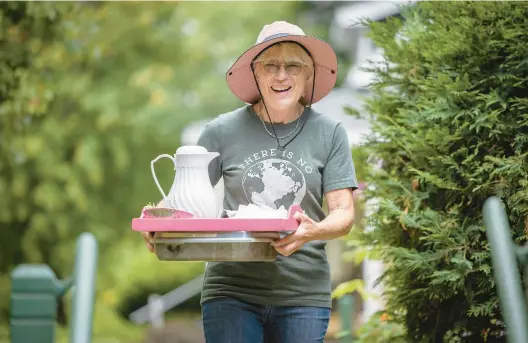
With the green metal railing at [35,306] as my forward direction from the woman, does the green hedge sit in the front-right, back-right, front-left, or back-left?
back-left

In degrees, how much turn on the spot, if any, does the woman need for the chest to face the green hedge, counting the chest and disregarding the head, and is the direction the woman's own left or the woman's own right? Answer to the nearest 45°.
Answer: approximately 135° to the woman's own left

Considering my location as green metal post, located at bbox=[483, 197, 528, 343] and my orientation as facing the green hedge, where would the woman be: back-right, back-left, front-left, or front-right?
front-left

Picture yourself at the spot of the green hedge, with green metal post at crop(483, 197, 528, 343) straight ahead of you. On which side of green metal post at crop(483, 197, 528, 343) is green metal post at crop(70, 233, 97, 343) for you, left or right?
right

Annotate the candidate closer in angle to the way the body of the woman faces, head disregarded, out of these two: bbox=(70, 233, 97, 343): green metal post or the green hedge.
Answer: the green metal post

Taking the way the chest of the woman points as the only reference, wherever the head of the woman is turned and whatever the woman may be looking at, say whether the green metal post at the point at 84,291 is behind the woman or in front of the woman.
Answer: in front

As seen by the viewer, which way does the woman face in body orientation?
toward the camera

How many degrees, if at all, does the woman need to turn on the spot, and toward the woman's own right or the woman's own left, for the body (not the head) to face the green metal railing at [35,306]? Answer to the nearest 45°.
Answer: approximately 45° to the woman's own right
